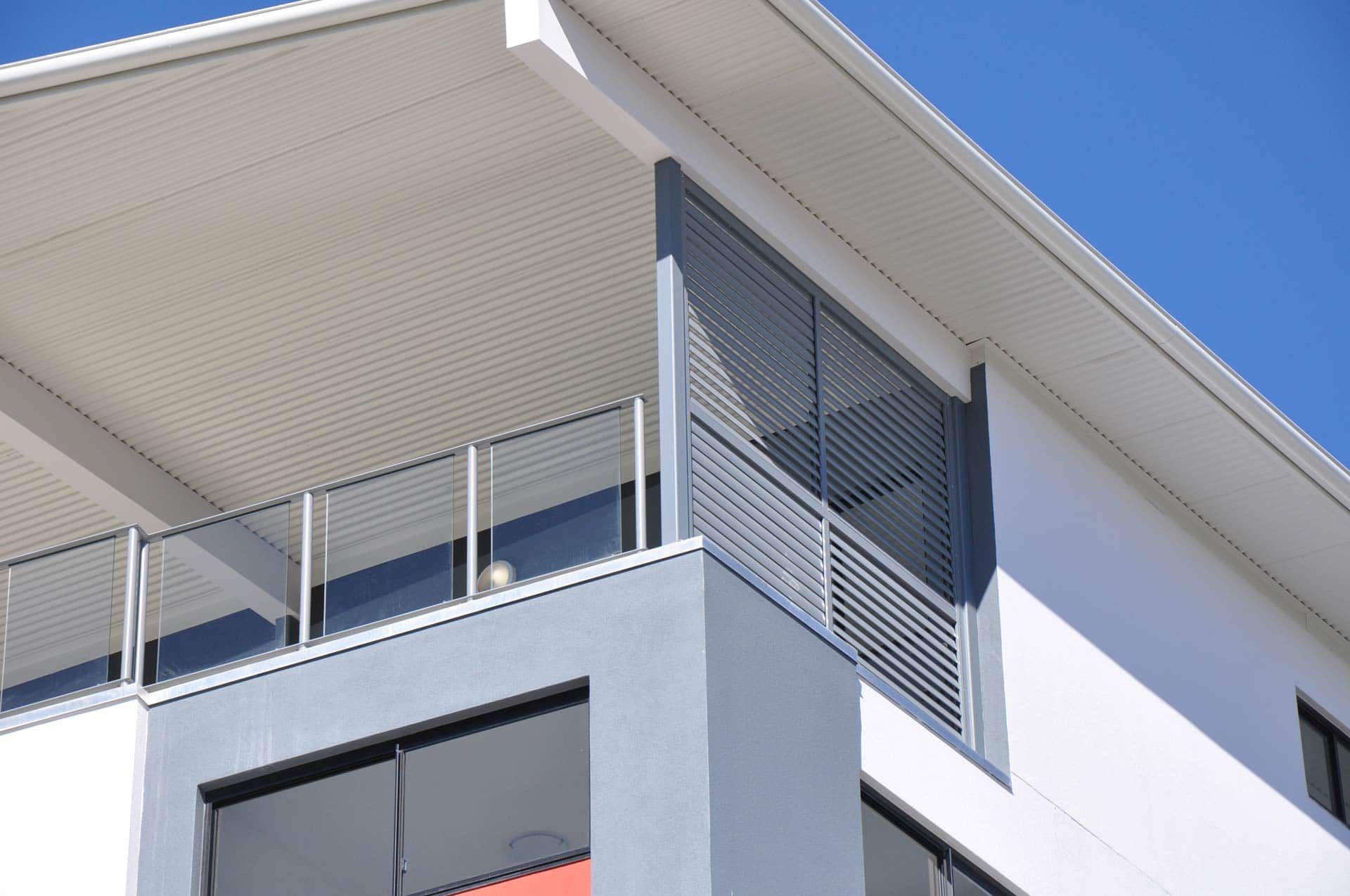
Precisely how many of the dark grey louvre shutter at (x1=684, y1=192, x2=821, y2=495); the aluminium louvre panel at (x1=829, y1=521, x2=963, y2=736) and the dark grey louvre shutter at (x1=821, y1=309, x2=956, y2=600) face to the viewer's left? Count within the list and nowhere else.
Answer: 0

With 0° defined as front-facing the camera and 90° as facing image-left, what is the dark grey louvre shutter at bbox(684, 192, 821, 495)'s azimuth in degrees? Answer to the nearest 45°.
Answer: approximately 315°

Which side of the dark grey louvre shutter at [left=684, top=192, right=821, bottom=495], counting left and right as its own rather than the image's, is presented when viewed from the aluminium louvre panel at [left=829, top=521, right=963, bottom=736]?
left

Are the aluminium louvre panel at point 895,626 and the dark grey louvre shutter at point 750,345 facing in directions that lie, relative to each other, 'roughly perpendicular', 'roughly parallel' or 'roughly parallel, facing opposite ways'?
roughly parallel

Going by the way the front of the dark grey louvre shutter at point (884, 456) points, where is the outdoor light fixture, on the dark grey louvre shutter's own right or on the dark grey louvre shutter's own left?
on the dark grey louvre shutter's own right

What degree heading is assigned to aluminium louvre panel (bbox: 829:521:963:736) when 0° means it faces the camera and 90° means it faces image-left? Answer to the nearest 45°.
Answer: approximately 315°

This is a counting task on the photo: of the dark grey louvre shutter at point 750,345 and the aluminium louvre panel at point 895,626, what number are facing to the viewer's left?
0

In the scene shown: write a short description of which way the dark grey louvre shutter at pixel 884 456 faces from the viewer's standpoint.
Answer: facing the viewer and to the right of the viewer

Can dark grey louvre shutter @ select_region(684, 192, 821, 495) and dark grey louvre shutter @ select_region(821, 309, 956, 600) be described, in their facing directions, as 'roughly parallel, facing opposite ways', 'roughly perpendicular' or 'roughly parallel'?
roughly parallel

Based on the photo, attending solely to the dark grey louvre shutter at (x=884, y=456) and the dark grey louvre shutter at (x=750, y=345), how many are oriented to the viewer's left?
0
